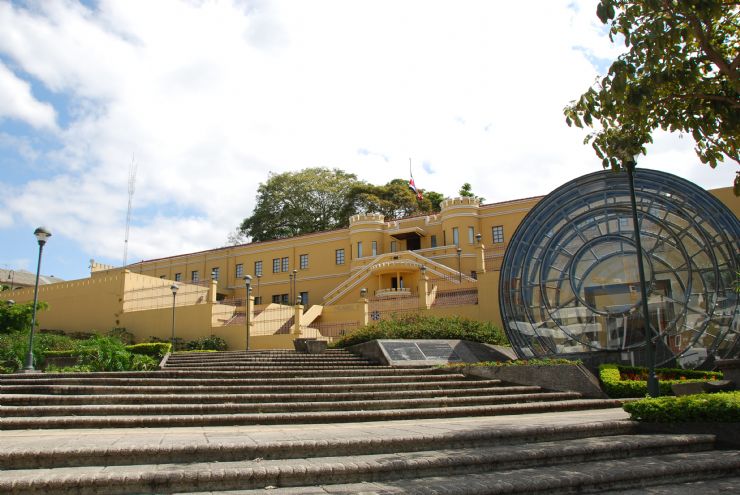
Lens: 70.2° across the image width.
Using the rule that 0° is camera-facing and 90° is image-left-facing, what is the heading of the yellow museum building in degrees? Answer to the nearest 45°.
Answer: approximately 45°

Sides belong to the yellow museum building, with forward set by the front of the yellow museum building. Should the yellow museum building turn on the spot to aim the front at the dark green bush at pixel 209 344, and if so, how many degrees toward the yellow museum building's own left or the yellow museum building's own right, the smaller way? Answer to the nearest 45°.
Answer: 0° — it already faces it

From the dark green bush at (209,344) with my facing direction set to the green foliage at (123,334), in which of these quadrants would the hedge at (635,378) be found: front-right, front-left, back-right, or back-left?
back-left

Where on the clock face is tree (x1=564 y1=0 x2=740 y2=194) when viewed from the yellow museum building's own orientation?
The tree is roughly at 10 o'clock from the yellow museum building.

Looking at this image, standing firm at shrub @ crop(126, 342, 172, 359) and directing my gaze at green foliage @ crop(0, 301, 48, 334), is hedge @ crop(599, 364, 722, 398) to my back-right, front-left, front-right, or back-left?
back-left

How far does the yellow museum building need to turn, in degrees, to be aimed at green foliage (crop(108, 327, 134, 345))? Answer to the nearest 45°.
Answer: approximately 45° to its right

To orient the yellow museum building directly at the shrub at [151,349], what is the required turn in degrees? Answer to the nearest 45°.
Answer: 0° — it already faces it

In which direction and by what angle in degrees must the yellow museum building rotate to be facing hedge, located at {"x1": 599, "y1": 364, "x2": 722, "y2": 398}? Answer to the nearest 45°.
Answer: approximately 45° to its left
